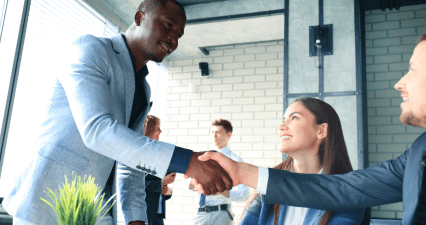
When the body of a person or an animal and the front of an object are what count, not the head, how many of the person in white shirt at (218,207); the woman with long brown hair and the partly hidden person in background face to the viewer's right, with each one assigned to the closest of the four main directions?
1

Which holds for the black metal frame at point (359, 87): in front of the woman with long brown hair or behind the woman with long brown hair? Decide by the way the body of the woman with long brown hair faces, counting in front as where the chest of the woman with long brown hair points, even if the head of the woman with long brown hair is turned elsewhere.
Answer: behind

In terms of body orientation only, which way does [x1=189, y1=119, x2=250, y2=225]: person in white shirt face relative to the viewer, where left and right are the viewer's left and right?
facing the viewer and to the left of the viewer

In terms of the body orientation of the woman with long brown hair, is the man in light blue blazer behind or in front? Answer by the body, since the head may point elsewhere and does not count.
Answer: in front

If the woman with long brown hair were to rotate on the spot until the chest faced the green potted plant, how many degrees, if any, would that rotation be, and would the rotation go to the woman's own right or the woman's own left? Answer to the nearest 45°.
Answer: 0° — they already face it

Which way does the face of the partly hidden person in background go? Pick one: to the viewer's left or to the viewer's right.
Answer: to the viewer's right

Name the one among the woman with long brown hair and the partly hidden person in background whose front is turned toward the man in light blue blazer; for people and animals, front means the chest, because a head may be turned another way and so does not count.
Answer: the woman with long brown hair

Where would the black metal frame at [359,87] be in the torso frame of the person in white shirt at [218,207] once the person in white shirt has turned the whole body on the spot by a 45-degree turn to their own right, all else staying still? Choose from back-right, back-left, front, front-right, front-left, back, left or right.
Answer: back

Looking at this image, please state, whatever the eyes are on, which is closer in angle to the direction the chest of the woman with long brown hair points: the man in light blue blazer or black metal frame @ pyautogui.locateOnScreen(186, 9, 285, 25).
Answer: the man in light blue blazer

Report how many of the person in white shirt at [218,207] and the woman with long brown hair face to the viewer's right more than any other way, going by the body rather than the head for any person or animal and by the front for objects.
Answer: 0

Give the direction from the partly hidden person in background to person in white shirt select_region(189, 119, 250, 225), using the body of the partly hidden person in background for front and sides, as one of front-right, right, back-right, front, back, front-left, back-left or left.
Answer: front-left

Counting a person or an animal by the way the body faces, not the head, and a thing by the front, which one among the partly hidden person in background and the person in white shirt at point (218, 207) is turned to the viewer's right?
the partly hidden person in background

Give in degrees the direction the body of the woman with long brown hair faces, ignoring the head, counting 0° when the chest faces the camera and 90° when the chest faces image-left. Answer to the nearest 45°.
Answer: approximately 45°
